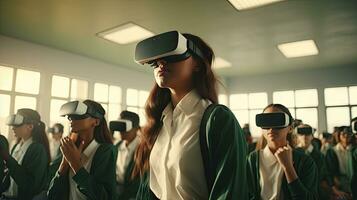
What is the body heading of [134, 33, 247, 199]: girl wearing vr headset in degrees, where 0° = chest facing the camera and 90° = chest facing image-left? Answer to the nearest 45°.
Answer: approximately 45°

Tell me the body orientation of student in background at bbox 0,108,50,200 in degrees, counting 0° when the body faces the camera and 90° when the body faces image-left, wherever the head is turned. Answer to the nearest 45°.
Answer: approximately 45°

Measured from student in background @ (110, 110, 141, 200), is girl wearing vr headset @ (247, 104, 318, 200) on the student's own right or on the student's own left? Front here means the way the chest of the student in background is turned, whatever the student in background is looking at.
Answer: on the student's own left

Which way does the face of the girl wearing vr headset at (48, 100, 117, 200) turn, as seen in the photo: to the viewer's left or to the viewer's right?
to the viewer's left

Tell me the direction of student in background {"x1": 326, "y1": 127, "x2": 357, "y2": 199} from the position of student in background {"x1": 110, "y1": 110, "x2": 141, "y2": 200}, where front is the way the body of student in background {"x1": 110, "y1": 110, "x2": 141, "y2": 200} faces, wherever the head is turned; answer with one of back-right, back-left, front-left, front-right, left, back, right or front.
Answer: back-left
